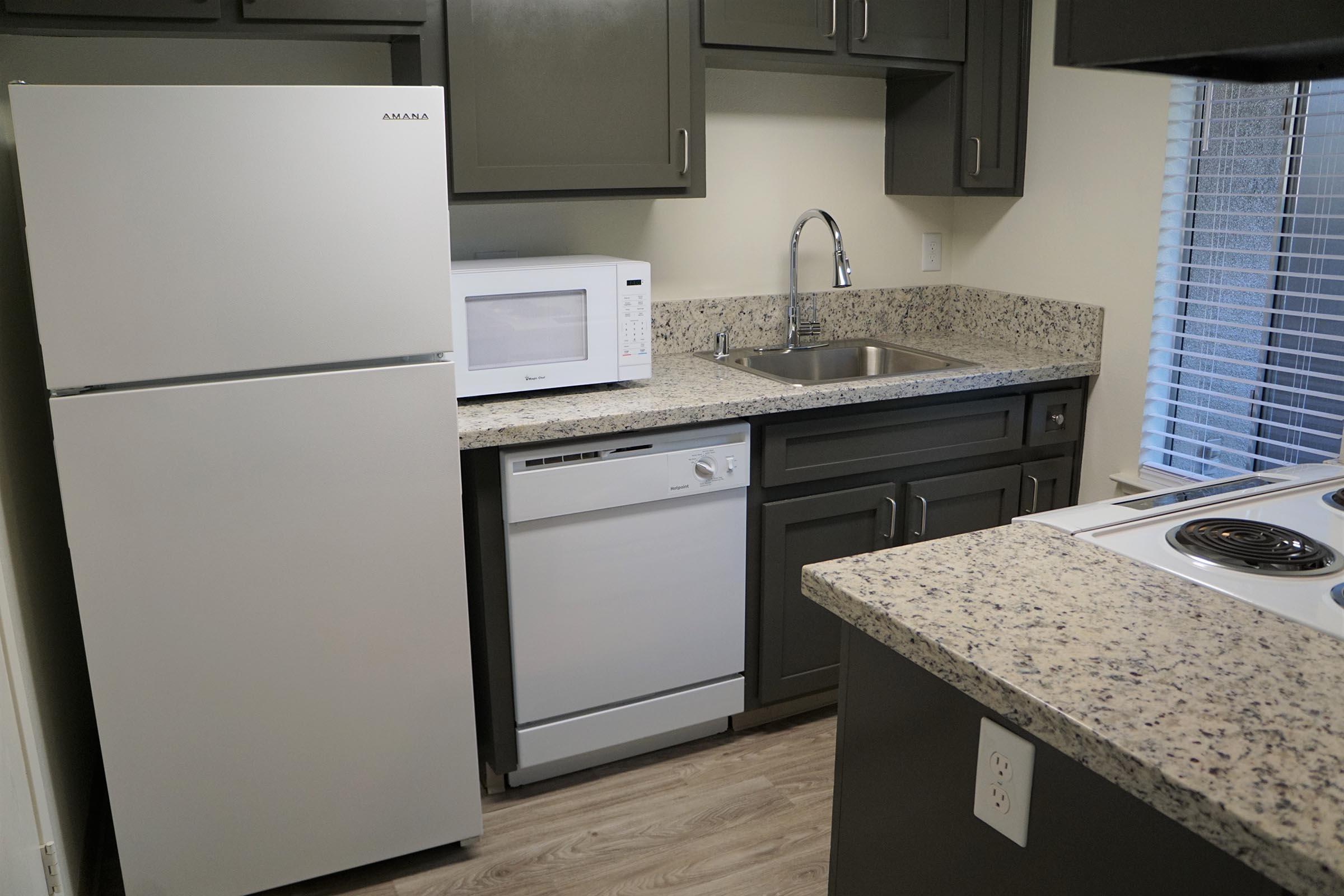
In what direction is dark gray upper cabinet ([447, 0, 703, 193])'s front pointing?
toward the camera

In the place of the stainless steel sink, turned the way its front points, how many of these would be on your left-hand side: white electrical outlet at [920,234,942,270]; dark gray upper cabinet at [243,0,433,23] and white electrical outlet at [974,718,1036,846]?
1

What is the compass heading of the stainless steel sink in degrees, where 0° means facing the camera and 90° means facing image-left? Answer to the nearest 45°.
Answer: approximately 315°

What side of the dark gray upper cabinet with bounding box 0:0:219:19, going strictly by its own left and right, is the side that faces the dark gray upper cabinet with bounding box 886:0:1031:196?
left

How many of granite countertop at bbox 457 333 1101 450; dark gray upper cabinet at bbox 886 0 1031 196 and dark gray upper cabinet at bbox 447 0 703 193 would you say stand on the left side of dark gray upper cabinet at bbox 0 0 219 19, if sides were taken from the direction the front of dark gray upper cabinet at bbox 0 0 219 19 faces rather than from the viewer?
3

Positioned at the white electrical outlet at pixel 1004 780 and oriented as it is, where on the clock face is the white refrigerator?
The white refrigerator is roughly at 2 o'clock from the white electrical outlet.

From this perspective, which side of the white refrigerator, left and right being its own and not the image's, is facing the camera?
front

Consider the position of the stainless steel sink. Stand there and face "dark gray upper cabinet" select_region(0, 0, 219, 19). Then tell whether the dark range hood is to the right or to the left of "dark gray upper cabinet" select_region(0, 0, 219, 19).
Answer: left

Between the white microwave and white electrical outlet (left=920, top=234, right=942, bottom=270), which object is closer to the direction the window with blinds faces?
the white microwave

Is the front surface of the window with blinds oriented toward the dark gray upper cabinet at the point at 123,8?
yes

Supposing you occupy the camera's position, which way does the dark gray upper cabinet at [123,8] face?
facing the viewer

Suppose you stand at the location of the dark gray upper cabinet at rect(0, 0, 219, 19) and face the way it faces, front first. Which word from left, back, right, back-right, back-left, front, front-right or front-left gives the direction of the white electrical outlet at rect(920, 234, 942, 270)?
left

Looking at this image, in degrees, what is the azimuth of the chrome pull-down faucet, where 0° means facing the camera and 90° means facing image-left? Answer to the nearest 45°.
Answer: approximately 315°

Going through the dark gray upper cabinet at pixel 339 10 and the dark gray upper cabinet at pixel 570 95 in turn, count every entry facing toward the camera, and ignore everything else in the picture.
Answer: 2

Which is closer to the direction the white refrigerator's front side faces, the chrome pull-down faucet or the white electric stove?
the white electric stove

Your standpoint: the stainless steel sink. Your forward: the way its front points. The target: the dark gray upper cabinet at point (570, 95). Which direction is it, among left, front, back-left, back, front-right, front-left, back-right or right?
right
